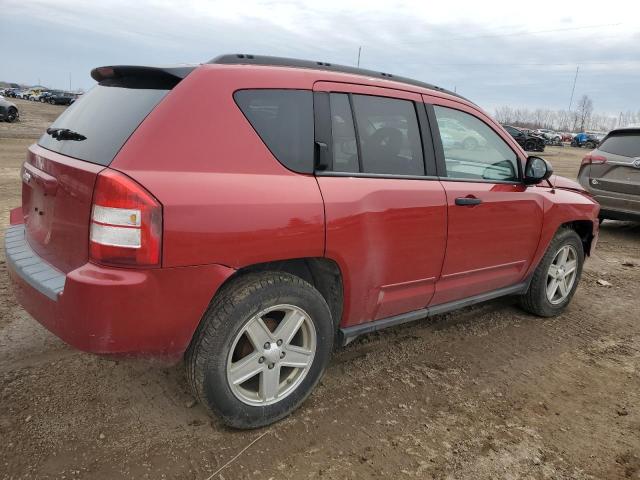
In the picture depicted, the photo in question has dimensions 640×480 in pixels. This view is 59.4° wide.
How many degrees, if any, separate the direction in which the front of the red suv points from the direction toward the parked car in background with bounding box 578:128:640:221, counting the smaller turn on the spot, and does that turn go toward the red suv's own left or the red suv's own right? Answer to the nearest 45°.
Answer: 0° — it already faces it

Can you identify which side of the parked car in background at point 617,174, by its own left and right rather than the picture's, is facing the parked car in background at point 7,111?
left

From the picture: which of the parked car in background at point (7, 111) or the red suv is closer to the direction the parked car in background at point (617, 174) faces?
the parked car in background

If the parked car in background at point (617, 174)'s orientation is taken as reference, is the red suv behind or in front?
behind

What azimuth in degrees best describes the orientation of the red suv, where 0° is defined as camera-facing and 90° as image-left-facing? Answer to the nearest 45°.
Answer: approximately 225°

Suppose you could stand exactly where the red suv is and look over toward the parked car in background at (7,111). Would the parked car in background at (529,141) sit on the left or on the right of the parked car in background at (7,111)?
right

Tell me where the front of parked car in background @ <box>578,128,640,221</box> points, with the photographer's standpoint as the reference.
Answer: facing away from the viewer

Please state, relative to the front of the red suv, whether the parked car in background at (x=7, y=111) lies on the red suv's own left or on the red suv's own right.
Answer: on the red suv's own left
